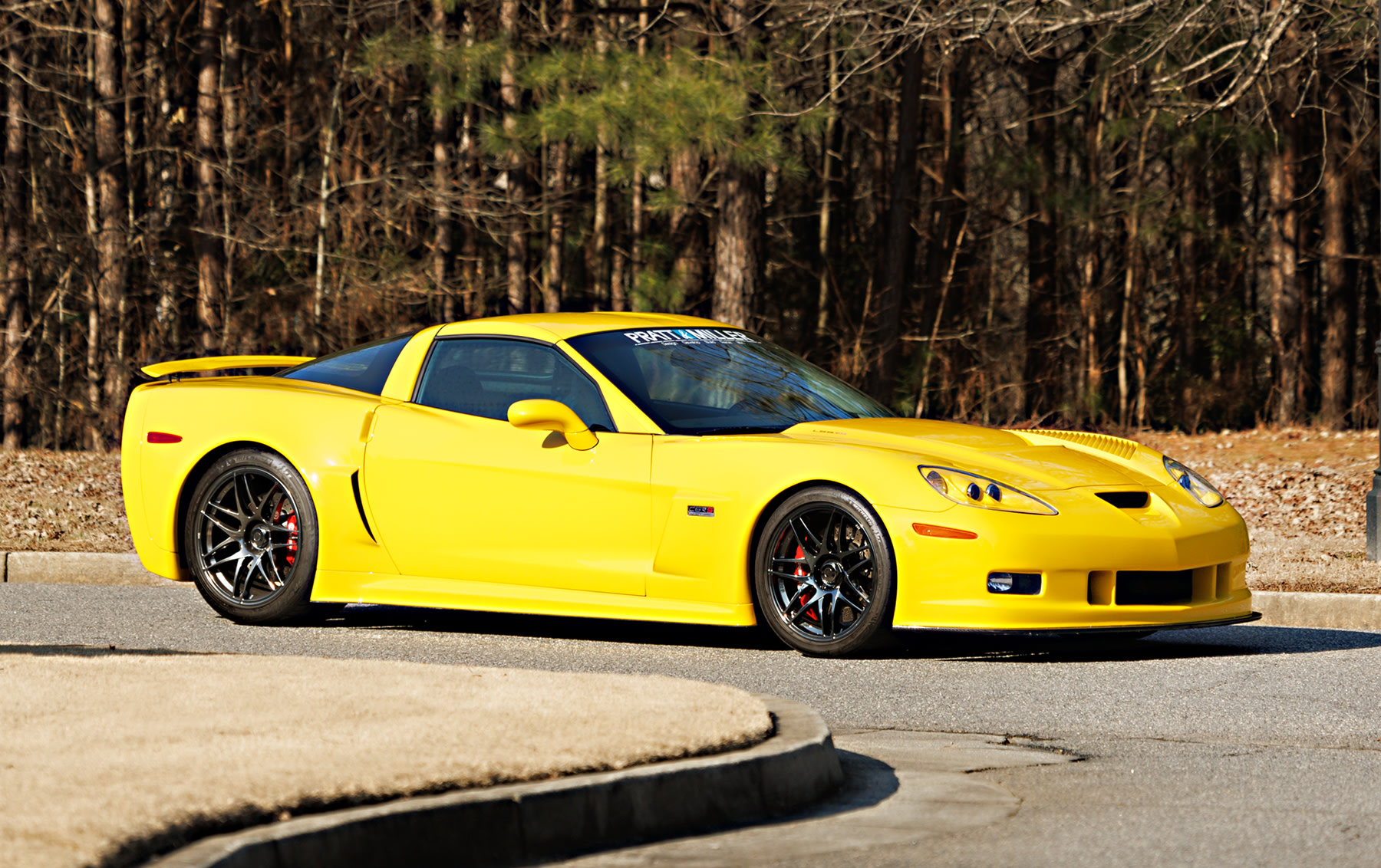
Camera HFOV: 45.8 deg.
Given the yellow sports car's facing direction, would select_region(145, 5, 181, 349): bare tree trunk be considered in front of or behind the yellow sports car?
behind

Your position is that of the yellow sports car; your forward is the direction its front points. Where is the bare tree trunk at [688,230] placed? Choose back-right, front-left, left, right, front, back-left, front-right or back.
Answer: back-left

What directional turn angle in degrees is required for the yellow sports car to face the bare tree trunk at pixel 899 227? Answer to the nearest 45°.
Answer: approximately 135° to its left

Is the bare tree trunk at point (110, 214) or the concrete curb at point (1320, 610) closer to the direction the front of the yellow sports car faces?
the concrete curb

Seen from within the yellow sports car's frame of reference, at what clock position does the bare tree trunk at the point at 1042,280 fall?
The bare tree trunk is roughly at 8 o'clock from the yellow sports car.

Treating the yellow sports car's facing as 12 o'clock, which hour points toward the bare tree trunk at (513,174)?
The bare tree trunk is roughly at 7 o'clock from the yellow sports car.

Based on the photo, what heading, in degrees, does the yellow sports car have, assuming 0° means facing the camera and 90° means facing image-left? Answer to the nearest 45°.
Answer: approximately 315°

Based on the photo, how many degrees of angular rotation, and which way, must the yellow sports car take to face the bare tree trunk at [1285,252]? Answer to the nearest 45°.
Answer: approximately 90° to its left

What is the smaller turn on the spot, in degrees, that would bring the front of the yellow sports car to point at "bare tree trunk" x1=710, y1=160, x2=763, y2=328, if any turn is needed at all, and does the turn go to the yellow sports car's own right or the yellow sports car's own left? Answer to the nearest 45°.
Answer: approximately 135° to the yellow sports car's own left

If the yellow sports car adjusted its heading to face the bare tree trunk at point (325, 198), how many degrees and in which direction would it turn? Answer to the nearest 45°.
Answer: approximately 135° to its left

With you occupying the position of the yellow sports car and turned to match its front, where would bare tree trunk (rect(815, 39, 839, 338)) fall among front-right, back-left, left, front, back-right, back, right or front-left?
back-left

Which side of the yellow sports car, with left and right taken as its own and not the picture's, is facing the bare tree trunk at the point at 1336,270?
left

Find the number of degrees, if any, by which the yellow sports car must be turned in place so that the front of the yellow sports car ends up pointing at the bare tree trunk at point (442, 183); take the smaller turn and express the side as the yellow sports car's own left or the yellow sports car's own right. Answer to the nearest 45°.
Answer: approximately 135° to the yellow sports car's own left

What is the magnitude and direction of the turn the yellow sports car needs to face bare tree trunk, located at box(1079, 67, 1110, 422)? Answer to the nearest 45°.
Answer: approximately 135° to its left
